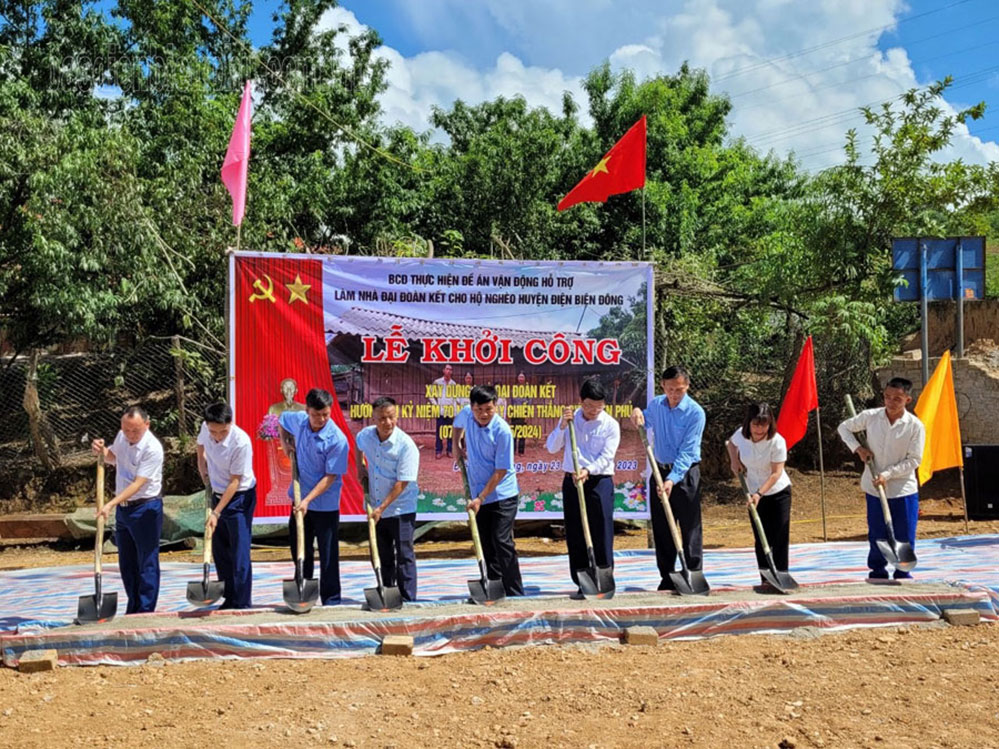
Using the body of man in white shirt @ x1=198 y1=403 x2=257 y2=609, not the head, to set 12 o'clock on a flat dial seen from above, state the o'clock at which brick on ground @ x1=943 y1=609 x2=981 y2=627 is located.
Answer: The brick on ground is roughly at 8 o'clock from the man in white shirt.

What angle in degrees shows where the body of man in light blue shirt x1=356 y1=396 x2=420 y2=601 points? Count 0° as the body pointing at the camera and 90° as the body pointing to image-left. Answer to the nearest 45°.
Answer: approximately 45°

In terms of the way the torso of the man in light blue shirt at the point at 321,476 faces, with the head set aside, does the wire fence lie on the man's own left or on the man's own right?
on the man's own right
